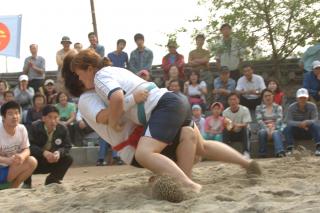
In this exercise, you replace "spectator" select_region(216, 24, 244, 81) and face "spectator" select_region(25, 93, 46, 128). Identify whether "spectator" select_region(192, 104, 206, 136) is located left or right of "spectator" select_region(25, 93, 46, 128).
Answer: left

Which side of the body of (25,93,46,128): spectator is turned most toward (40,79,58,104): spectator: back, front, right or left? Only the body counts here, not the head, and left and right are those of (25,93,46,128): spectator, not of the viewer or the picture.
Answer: back

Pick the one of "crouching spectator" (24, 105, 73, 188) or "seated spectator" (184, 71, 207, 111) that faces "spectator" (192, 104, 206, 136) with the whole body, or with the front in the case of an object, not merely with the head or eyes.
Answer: "seated spectator" (184, 71, 207, 111)

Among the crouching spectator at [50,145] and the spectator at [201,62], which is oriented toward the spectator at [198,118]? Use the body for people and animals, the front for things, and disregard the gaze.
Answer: the spectator at [201,62]

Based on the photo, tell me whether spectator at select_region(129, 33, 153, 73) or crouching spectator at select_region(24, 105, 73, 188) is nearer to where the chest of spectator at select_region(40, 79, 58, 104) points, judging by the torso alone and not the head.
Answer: the crouching spectator

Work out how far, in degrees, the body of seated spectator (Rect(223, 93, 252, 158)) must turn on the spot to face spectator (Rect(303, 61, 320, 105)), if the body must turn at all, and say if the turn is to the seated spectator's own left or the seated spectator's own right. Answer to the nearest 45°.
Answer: approximately 135° to the seated spectator's own left

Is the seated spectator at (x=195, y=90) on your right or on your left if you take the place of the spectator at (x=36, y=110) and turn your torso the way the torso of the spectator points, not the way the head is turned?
on your left

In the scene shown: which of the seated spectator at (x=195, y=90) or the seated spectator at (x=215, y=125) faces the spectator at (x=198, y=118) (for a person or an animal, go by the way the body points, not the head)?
the seated spectator at (x=195, y=90)

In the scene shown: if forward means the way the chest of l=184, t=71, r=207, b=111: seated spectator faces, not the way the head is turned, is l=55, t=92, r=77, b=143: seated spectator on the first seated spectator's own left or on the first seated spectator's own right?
on the first seated spectator's own right

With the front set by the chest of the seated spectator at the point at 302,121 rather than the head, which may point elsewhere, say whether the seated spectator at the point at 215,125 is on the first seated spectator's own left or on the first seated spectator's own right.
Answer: on the first seated spectator's own right

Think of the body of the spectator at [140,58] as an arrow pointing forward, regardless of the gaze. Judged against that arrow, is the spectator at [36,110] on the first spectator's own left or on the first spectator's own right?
on the first spectator's own right

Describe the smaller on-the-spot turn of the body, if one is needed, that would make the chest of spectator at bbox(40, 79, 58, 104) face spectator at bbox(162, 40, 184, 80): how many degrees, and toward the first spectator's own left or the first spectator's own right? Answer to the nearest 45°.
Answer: approximately 90° to the first spectator's own left

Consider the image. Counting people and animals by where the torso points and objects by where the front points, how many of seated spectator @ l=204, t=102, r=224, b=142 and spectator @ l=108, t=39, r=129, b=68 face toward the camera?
2

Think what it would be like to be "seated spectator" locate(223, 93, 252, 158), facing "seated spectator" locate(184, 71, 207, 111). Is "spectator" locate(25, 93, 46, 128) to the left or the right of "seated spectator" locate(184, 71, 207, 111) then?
left

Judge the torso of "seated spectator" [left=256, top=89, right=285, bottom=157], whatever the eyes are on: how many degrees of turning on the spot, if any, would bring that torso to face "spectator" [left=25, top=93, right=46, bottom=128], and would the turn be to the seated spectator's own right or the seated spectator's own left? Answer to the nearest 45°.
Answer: approximately 90° to the seated spectator's own right
